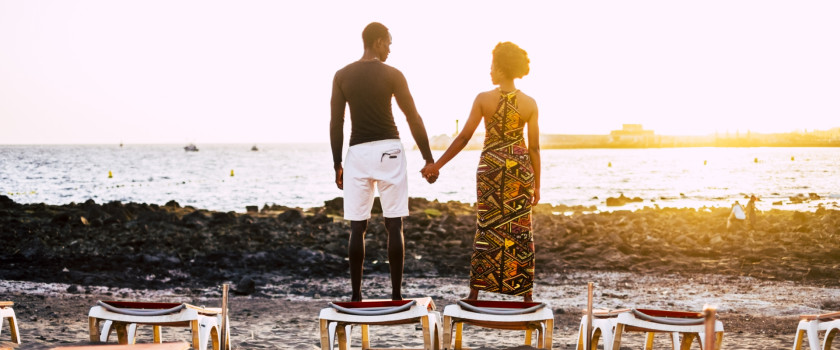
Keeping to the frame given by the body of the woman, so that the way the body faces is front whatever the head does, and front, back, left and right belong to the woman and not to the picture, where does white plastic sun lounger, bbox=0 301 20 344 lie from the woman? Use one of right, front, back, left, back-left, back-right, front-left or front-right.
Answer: left

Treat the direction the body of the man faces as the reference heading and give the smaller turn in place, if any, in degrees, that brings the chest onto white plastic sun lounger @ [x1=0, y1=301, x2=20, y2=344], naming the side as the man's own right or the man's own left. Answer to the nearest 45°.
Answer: approximately 90° to the man's own left

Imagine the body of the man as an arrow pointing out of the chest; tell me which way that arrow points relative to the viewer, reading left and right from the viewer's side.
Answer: facing away from the viewer

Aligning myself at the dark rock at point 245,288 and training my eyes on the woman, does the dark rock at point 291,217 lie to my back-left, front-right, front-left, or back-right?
back-left

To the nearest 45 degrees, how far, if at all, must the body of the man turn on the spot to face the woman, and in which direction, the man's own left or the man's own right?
approximately 90° to the man's own right

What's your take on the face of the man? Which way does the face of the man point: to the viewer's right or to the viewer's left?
to the viewer's right

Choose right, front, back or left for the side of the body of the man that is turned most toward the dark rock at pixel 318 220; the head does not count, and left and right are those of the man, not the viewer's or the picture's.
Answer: front

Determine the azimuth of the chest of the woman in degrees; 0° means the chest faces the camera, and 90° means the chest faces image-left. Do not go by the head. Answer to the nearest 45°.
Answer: approximately 180°

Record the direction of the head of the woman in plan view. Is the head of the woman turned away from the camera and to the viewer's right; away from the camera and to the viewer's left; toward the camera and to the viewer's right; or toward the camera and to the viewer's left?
away from the camera and to the viewer's left

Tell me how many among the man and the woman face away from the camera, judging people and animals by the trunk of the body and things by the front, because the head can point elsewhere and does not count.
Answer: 2

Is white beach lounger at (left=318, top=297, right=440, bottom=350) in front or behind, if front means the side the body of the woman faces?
behind

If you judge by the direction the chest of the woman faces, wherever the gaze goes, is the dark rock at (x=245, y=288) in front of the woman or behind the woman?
in front
